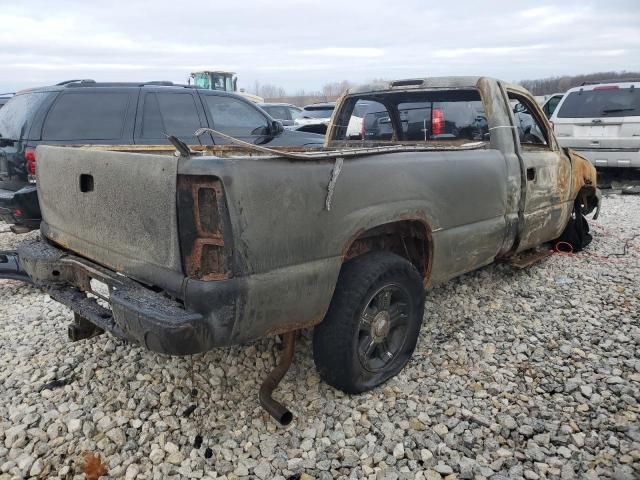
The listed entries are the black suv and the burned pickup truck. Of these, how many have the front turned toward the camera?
0

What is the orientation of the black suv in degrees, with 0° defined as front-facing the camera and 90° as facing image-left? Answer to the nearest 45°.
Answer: approximately 225°

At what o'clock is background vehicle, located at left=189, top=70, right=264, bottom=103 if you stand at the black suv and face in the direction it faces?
The background vehicle is roughly at 11 o'clock from the black suv.

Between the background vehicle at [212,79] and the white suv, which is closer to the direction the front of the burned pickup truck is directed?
the white suv

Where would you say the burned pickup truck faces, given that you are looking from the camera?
facing away from the viewer and to the right of the viewer

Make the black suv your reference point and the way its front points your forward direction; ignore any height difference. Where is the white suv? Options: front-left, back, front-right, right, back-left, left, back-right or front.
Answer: front-right

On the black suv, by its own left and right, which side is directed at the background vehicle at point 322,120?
front

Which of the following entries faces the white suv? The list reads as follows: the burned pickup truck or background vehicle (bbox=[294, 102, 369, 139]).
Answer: the burned pickup truck

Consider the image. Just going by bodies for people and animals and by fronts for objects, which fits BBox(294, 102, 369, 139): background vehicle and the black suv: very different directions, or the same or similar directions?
very different directions
